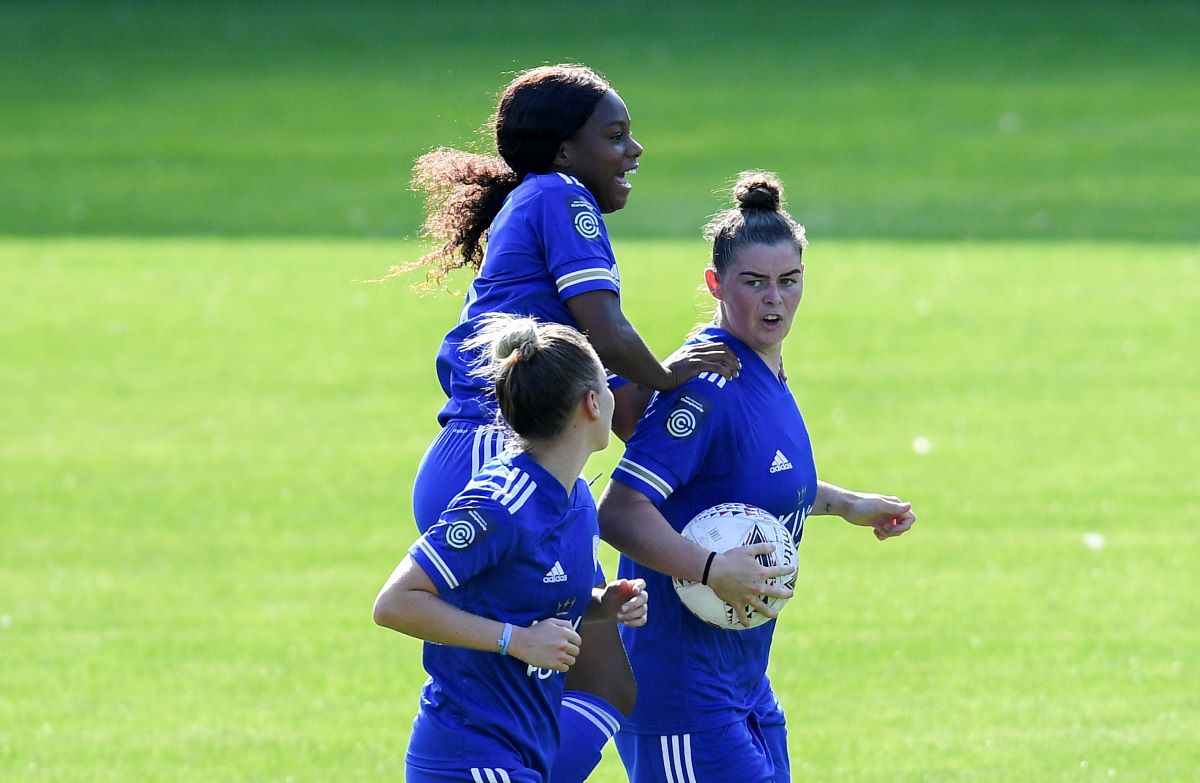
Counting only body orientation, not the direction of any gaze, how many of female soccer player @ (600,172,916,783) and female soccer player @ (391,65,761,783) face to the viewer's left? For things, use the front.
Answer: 0

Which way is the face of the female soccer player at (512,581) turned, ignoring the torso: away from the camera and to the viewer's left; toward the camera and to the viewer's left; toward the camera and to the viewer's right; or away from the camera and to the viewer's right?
away from the camera and to the viewer's right

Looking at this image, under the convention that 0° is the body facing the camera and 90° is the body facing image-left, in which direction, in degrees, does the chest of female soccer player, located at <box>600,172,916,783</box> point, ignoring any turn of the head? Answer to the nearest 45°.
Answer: approximately 315°

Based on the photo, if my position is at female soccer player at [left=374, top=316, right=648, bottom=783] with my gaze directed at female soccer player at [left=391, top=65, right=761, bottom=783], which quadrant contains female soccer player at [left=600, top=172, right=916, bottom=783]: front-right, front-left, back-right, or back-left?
front-right

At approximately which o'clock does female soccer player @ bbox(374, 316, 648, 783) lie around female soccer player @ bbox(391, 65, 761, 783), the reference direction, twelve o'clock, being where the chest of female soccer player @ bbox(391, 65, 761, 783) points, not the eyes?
female soccer player @ bbox(374, 316, 648, 783) is roughly at 3 o'clock from female soccer player @ bbox(391, 65, 761, 783).

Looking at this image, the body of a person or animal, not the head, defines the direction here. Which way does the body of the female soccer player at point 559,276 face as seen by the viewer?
to the viewer's right

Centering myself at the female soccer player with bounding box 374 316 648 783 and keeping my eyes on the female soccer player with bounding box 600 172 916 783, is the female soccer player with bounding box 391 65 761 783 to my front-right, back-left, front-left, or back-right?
front-left

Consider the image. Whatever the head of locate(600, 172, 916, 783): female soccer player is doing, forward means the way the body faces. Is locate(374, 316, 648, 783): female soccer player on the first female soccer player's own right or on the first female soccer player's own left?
on the first female soccer player's own right
